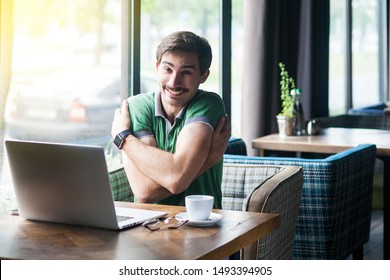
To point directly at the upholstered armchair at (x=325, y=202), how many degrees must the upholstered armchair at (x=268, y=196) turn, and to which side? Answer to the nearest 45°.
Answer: approximately 180°

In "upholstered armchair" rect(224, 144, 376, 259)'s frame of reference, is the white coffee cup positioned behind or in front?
behind

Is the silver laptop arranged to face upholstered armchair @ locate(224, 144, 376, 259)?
yes

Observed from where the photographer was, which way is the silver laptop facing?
facing away from the viewer and to the right of the viewer

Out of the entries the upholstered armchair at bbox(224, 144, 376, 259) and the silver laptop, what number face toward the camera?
0

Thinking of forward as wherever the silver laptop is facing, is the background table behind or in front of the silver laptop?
in front
